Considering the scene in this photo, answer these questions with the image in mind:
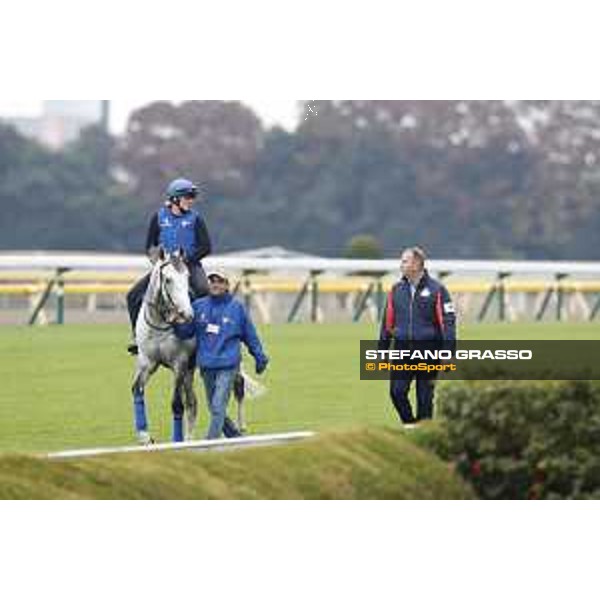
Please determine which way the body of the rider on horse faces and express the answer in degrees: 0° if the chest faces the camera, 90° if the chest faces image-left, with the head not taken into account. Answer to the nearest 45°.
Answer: approximately 0°

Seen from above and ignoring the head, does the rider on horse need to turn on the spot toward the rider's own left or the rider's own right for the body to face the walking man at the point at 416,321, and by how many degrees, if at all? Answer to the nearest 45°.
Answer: approximately 90° to the rider's own left

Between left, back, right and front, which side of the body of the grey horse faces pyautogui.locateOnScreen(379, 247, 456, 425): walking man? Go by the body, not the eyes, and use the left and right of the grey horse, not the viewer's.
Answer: left

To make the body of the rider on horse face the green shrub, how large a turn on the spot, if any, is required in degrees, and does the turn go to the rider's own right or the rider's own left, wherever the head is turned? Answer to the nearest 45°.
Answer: approximately 45° to the rider's own left
